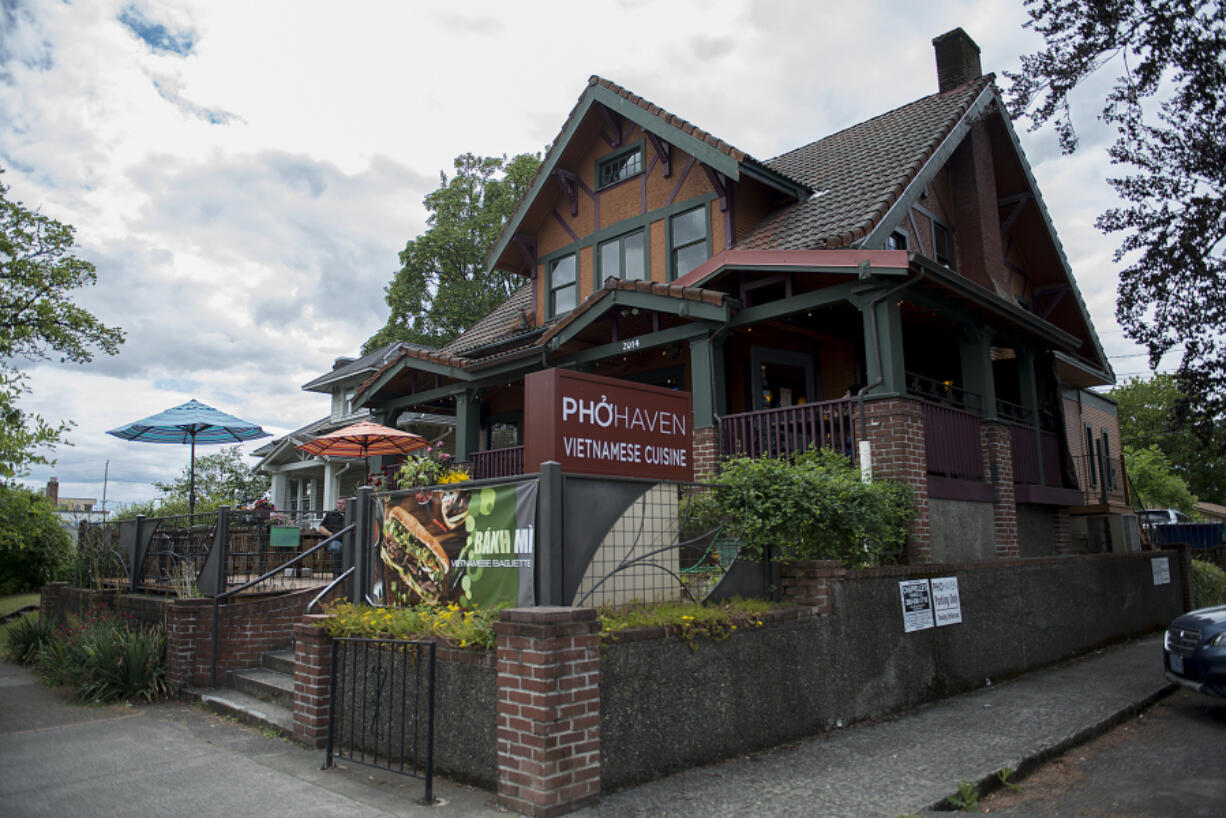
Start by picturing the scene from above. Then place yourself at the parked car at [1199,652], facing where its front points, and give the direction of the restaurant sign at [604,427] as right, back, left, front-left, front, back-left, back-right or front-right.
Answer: front

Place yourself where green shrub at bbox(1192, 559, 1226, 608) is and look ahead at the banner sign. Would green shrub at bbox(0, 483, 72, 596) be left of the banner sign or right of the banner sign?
right

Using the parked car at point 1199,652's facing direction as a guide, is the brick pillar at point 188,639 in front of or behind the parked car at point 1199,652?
in front

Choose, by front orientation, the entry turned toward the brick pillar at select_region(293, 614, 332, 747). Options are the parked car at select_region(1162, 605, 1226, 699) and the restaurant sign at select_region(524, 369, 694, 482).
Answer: the parked car

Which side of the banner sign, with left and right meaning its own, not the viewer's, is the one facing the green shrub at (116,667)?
right

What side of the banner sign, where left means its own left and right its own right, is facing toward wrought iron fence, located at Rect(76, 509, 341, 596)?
right

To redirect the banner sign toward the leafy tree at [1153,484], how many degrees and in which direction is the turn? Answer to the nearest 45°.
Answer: approximately 180°

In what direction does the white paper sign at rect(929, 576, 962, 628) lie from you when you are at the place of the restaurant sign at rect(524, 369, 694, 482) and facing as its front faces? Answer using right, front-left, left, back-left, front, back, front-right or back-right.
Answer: left

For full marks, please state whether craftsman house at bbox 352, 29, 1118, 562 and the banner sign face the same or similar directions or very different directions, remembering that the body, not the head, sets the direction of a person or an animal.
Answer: same or similar directions
